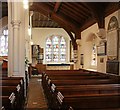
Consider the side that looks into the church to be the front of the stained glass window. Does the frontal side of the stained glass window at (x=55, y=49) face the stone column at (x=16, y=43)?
yes

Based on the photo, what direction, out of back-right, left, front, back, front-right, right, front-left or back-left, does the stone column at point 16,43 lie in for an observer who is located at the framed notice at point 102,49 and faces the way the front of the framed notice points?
front

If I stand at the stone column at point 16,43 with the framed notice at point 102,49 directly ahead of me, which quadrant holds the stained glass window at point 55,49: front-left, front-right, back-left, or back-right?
front-left

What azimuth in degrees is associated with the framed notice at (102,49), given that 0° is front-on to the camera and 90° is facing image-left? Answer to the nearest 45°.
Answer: approximately 45°

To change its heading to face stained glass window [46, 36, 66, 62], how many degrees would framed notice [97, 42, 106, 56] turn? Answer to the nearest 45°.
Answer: approximately 45° to its right

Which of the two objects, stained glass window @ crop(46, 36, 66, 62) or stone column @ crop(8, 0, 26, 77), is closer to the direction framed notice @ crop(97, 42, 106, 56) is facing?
the stone column

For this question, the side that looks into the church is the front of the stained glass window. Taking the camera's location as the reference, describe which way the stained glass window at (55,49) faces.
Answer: facing the viewer

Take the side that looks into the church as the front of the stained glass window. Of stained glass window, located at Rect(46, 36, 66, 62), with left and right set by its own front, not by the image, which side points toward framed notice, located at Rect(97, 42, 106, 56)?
front

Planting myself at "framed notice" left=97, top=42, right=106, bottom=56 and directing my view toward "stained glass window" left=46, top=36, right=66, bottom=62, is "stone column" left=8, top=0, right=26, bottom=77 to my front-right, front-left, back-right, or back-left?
back-left

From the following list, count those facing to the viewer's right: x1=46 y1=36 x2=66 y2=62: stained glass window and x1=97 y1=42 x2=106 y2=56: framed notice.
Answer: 0
